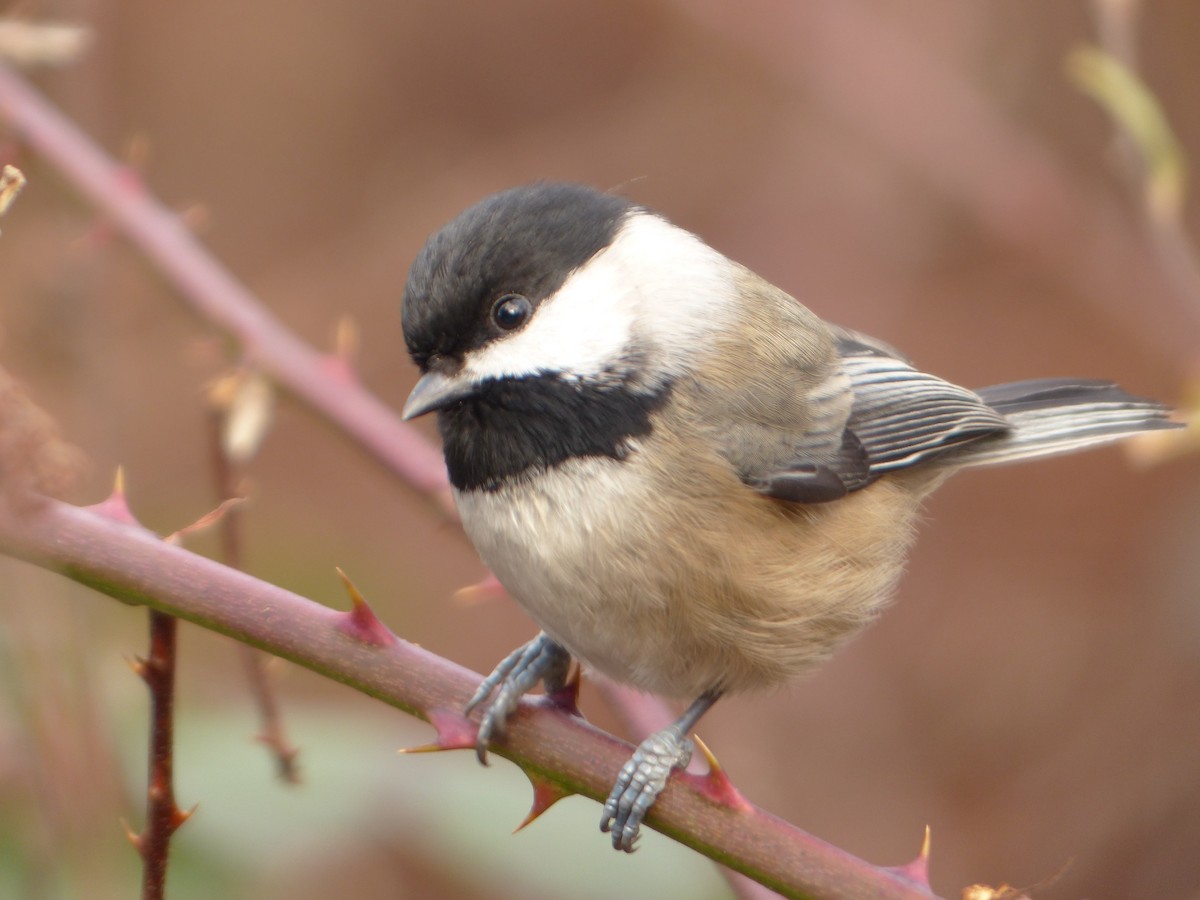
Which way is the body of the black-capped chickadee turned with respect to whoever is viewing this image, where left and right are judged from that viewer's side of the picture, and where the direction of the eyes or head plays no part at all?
facing the viewer and to the left of the viewer

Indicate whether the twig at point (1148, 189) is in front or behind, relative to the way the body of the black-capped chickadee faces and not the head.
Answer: behind

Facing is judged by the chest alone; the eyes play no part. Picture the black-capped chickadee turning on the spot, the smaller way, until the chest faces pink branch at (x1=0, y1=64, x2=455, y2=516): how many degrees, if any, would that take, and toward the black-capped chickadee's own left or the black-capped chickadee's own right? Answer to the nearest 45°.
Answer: approximately 45° to the black-capped chickadee's own right

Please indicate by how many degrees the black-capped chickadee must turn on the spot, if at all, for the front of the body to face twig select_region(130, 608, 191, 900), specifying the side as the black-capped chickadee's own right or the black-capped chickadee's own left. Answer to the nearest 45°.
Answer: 0° — it already faces it
